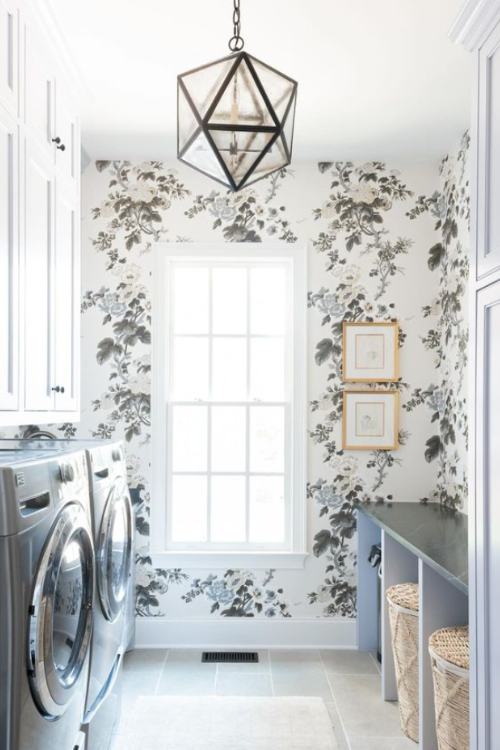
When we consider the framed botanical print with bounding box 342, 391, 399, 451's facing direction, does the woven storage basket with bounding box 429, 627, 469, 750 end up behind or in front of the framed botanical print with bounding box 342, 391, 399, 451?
in front

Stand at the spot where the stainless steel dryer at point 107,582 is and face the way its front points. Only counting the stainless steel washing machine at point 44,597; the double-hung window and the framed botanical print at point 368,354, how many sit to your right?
1

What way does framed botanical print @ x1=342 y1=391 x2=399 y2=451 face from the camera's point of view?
toward the camera

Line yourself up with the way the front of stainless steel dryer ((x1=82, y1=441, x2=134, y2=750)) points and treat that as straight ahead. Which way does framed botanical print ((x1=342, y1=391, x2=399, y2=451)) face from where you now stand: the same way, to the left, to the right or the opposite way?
to the right

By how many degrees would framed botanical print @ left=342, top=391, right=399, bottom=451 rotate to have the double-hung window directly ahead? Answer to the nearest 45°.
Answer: approximately 90° to its right

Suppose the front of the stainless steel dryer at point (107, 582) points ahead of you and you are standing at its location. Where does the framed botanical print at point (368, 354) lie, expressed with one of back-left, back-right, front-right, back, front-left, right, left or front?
front-left

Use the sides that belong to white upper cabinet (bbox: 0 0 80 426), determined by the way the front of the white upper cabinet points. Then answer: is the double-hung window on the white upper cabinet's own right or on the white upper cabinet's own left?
on the white upper cabinet's own left

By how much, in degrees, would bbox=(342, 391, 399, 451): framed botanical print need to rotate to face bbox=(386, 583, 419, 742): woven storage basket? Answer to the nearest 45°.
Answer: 0° — it already faces it

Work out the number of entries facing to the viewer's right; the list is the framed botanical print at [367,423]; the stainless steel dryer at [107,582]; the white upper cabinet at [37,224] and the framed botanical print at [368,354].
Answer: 2

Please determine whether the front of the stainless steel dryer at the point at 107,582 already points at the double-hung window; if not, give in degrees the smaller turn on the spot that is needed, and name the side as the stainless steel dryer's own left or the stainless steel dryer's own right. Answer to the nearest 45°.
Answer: approximately 45° to the stainless steel dryer's own left

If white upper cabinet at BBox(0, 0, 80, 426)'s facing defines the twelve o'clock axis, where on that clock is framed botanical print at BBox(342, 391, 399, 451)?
The framed botanical print is roughly at 11 o'clock from the white upper cabinet.

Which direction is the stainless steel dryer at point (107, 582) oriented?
to the viewer's right

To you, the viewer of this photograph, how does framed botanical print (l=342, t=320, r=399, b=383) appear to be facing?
facing the viewer

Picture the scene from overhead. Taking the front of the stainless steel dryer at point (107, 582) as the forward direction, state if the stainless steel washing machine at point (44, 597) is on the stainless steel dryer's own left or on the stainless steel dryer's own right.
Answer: on the stainless steel dryer's own right

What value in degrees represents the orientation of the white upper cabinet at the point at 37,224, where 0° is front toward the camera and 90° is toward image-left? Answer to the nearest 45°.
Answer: approximately 270°

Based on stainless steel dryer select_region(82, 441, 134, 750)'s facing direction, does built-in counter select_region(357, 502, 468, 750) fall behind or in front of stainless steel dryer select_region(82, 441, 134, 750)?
in front

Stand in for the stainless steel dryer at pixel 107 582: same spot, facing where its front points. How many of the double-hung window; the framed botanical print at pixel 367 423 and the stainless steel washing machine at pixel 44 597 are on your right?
1
